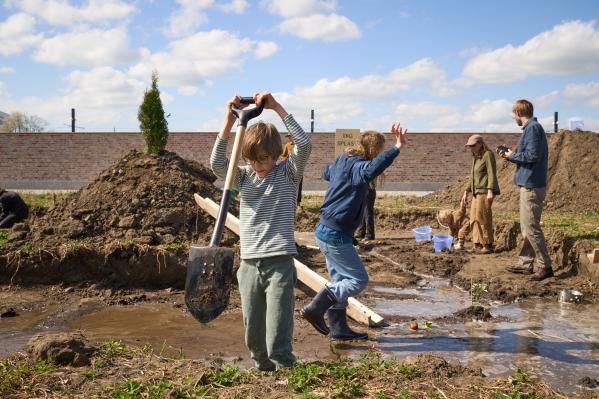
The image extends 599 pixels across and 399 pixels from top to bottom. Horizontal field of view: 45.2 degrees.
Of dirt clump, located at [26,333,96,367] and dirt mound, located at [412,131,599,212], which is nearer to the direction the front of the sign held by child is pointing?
the dirt clump

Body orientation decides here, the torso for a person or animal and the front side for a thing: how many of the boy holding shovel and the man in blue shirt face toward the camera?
1

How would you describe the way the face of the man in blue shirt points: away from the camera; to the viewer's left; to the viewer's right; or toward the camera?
to the viewer's left

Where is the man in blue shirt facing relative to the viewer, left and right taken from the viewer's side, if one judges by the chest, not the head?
facing to the left of the viewer

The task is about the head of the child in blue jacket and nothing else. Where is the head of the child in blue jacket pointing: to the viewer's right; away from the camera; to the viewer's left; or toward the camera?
away from the camera

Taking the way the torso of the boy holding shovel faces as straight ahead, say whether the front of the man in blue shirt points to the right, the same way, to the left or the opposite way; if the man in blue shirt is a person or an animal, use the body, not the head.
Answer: to the right

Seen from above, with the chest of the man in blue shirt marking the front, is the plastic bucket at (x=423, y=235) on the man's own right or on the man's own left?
on the man's own right

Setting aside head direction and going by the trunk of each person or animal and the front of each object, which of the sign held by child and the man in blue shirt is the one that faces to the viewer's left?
the man in blue shirt

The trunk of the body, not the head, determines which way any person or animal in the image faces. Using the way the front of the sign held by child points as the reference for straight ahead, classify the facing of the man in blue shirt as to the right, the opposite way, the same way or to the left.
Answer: to the right

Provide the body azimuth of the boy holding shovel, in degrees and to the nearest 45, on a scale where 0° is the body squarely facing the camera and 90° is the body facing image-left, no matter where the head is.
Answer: approximately 0°

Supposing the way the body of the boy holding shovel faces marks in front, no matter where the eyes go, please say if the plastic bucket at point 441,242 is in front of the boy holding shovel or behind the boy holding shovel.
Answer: behind

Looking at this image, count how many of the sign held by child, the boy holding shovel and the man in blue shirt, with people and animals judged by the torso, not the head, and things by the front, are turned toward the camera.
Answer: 2
